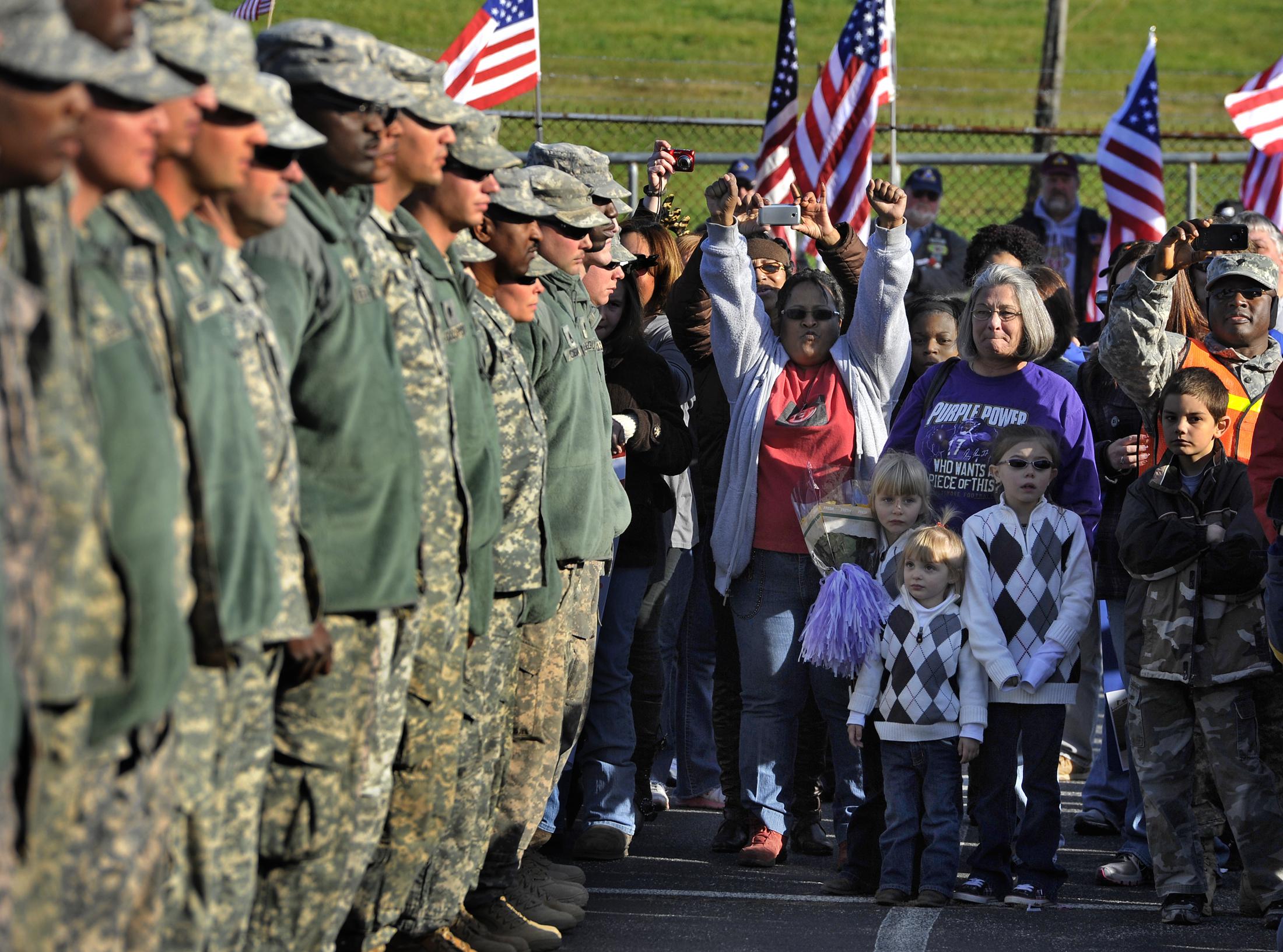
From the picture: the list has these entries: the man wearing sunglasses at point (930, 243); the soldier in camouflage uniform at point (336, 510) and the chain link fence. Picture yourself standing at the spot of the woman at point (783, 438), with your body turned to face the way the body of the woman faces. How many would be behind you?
2

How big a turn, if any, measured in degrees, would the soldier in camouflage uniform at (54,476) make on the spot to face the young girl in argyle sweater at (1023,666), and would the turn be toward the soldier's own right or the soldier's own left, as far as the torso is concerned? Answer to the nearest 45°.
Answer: approximately 45° to the soldier's own left

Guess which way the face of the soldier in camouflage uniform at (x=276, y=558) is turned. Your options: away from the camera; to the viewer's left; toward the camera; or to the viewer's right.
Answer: to the viewer's right

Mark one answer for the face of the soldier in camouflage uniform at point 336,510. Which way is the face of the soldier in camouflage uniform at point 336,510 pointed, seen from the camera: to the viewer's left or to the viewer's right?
to the viewer's right

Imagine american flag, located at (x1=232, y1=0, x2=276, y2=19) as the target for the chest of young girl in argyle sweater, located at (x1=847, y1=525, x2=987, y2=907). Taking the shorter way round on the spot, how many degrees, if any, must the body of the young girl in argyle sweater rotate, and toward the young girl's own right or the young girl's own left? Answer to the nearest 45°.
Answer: approximately 135° to the young girl's own right

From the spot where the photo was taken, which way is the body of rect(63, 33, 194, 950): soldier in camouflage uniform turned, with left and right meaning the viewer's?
facing to the right of the viewer

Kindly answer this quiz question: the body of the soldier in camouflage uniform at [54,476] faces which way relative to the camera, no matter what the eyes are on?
to the viewer's right

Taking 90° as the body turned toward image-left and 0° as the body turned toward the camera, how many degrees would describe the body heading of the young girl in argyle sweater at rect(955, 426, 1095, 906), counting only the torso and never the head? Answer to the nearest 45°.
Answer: approximately 0°

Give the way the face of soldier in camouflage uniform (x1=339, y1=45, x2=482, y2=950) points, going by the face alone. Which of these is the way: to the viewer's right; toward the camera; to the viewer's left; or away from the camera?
to the viewer's right

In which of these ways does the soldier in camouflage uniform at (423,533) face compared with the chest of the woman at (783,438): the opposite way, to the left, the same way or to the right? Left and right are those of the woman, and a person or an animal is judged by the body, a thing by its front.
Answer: to the left

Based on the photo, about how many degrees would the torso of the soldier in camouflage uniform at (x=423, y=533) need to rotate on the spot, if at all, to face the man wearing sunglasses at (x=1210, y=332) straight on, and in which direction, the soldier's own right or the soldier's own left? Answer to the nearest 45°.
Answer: approximately 45° to the soldier's own left

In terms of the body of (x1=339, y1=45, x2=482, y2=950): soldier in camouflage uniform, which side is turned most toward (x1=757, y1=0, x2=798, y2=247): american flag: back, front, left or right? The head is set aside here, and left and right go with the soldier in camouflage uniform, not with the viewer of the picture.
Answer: left

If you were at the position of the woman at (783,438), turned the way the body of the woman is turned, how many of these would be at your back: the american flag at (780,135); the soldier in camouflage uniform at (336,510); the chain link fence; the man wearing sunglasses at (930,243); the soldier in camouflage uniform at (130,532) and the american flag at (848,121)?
4

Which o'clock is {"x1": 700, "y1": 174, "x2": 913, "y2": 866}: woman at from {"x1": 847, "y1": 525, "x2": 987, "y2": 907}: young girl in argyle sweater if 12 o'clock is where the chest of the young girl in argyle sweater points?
The woman is roughly at 5 o'clock from the young girl in argyle sweater.

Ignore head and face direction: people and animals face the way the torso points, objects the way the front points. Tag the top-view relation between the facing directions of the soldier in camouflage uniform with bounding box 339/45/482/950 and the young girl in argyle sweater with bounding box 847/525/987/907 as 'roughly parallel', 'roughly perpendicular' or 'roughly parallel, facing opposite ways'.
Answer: roughly perpendicular

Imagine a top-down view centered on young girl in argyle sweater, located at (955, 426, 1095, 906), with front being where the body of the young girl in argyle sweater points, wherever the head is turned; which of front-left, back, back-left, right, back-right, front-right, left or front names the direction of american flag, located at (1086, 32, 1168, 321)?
back

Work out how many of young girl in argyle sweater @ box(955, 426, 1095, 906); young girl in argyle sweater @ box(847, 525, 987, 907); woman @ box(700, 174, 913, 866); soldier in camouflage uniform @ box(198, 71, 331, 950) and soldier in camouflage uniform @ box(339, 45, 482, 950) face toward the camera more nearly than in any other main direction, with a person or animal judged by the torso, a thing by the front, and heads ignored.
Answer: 3

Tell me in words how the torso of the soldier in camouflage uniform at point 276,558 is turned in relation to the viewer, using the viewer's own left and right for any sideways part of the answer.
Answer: facing to the right of the viewer

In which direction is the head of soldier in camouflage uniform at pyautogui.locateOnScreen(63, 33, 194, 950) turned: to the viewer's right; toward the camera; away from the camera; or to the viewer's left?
to the viewer's right
